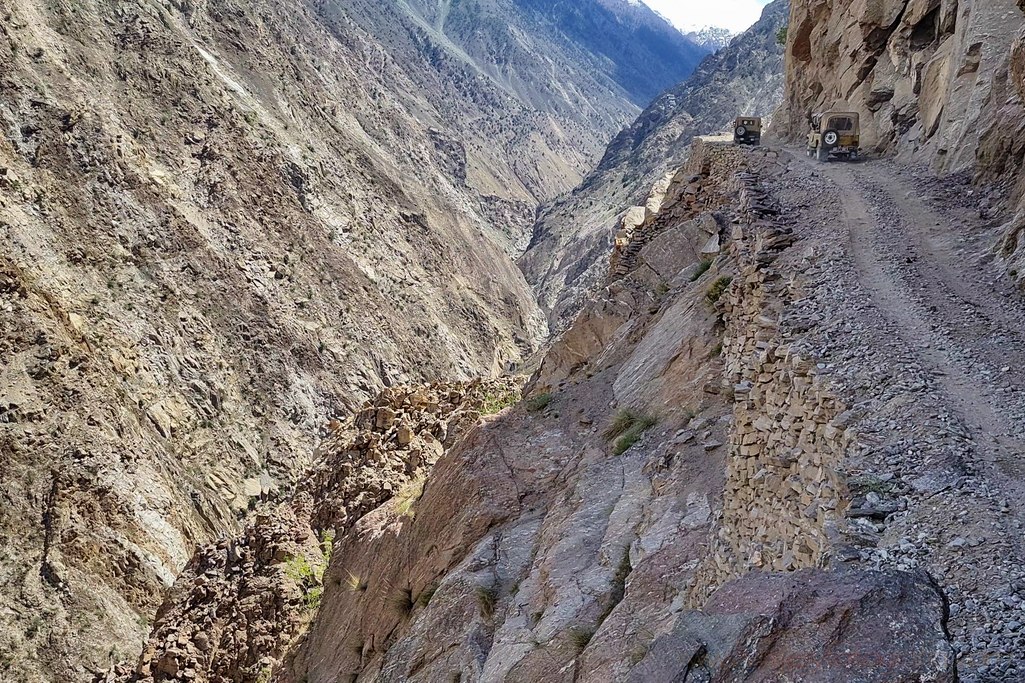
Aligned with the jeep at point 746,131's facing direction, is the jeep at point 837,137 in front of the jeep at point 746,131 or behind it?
behind

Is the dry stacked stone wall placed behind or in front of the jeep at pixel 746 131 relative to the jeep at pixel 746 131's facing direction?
behind

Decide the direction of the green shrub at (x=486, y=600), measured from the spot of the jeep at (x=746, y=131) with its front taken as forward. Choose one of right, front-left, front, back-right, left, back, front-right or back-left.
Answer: back

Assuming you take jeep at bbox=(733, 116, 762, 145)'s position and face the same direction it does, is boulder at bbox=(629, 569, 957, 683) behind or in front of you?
behind

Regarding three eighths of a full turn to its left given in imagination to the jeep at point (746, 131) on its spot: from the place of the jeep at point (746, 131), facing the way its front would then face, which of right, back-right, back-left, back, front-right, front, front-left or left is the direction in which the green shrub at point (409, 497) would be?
front-left

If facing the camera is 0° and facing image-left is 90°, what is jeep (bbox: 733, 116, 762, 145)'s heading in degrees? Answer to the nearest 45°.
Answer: approximately 180°

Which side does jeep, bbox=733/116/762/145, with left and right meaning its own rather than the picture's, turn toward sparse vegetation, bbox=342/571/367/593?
back

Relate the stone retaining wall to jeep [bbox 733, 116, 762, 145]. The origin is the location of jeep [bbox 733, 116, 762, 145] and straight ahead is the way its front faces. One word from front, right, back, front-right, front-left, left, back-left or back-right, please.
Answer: back

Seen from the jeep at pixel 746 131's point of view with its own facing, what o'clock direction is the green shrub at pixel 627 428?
The green shrub is roughly at 6 o'clock from the jeep.

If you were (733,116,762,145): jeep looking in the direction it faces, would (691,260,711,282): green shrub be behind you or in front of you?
behind
